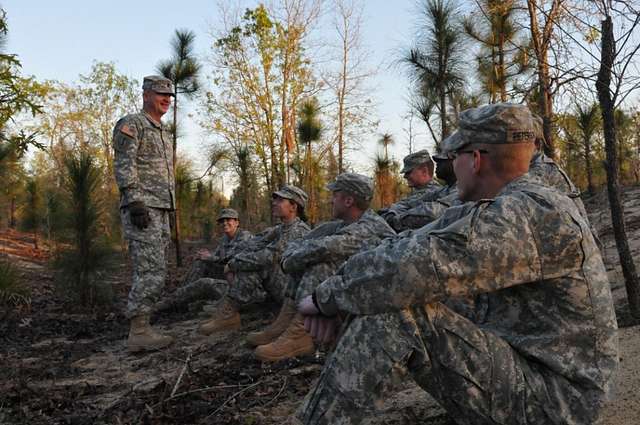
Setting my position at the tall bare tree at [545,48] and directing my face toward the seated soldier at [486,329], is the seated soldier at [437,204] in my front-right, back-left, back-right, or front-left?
front-right

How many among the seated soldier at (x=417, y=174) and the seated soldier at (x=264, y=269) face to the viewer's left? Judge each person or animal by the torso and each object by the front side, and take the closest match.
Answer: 2

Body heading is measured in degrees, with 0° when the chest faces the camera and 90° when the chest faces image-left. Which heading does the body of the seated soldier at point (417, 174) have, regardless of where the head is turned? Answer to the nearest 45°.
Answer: approximately 90°

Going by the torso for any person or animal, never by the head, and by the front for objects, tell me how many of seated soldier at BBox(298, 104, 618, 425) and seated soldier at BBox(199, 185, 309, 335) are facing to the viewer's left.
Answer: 2

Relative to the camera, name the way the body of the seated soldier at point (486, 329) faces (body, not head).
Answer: to the viewer's left

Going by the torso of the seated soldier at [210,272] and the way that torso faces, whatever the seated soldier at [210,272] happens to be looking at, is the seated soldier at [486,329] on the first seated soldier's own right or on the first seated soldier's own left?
on the first seated soldier's own left

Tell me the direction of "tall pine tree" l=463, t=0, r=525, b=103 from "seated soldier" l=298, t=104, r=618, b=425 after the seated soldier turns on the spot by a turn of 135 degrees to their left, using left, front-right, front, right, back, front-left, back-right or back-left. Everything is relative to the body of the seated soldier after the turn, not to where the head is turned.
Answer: back-left

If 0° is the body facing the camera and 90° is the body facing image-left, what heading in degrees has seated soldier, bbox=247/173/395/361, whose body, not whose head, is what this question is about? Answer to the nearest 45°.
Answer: approximately 90°

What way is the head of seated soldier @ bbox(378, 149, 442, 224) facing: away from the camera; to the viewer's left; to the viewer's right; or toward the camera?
to the viewer's left

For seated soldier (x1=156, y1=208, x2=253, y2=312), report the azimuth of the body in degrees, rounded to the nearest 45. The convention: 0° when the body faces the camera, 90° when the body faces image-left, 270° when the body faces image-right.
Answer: approximately 45°

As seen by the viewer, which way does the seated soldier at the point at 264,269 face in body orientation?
to the viewer's left
